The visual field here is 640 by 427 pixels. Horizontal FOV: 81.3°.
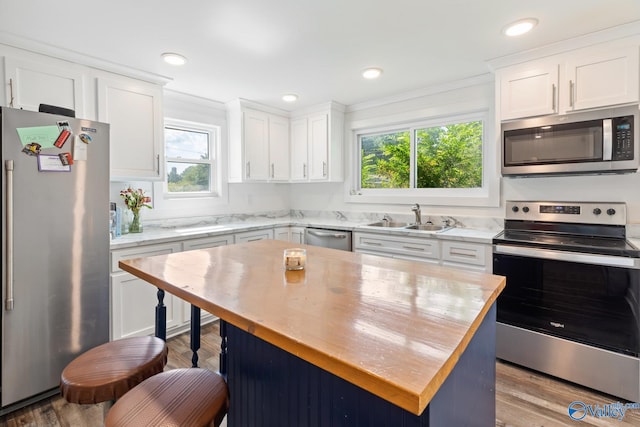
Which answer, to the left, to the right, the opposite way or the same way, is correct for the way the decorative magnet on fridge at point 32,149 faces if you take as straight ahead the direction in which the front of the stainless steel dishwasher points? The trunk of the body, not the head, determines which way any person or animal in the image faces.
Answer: to the left

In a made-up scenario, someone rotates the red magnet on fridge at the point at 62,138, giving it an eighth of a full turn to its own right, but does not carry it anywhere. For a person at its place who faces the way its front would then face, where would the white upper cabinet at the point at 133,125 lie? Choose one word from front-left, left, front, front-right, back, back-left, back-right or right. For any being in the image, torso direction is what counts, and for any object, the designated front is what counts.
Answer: back

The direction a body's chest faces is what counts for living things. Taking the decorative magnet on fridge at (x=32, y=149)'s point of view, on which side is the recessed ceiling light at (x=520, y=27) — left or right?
on its left

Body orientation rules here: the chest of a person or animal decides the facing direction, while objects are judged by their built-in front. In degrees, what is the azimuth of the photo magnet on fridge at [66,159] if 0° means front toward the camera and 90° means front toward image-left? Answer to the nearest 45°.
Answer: approximately 0°

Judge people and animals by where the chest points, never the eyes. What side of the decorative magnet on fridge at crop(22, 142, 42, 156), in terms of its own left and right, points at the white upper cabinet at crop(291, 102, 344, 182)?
left

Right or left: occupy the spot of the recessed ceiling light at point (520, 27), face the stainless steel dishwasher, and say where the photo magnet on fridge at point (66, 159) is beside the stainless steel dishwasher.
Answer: left

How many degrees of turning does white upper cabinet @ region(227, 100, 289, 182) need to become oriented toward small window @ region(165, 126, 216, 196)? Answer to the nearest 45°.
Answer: approximately 135° to its right

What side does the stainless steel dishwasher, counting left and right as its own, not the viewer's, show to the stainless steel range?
left

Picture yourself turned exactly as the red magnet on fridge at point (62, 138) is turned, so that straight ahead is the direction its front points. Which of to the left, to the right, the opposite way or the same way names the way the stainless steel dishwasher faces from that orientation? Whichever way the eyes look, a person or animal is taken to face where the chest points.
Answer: to the right
